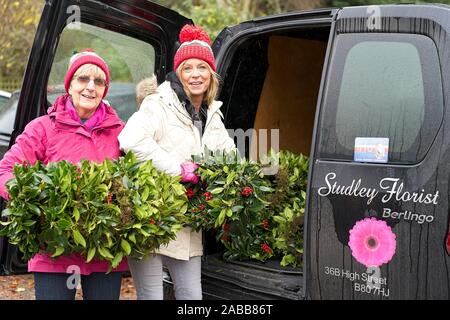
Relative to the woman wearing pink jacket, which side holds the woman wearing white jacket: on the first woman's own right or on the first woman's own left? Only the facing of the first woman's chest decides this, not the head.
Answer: on the first woman's own left

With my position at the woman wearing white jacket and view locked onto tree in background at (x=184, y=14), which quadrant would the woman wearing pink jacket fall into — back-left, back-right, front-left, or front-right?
back-left

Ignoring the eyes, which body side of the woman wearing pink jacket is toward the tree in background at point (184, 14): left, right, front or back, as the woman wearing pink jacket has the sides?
back

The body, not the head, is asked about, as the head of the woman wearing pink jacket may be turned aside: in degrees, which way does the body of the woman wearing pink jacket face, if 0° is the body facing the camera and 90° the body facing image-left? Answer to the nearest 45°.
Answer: approximately 0°
